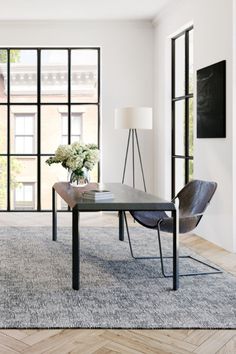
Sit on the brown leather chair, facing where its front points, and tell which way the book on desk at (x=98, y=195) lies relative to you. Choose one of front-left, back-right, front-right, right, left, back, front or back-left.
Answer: front

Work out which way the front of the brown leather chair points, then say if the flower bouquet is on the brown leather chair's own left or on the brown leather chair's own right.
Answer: on the brown leather chair's own right

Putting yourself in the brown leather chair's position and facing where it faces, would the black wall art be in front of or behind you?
behind

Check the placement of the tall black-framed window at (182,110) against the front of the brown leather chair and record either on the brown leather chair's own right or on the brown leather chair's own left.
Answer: on the brown leather chair's own right

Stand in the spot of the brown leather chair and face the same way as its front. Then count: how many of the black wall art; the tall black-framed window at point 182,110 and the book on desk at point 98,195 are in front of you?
1

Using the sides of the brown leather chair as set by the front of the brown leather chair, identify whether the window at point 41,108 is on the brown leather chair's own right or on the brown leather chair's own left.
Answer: on the brown leather chair's own right

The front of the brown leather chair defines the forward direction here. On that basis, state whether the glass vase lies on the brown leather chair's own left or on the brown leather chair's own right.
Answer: on the brown leather chair's own right
